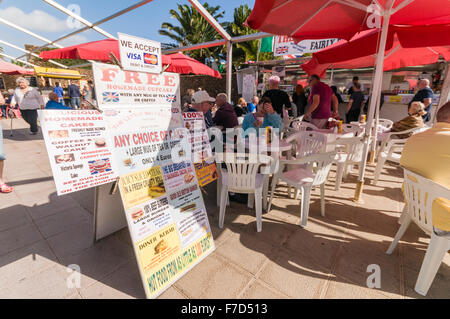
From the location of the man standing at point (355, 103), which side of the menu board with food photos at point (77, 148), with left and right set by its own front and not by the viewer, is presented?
left

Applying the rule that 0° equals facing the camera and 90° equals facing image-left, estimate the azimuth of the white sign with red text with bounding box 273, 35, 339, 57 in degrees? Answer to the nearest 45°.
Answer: approximately 0°

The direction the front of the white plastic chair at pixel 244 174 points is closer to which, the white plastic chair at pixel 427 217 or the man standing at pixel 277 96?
the man standing

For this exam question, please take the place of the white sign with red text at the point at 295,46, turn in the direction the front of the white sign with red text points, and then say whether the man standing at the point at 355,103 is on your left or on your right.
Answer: on your left

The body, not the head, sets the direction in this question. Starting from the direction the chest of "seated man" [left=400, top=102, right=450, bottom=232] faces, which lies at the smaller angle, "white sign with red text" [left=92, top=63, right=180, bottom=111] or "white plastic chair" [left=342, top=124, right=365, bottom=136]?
the white plastic chair

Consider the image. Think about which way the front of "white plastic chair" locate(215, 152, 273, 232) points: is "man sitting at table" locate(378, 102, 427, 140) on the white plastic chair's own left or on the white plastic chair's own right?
on the white plastic chair's own right
